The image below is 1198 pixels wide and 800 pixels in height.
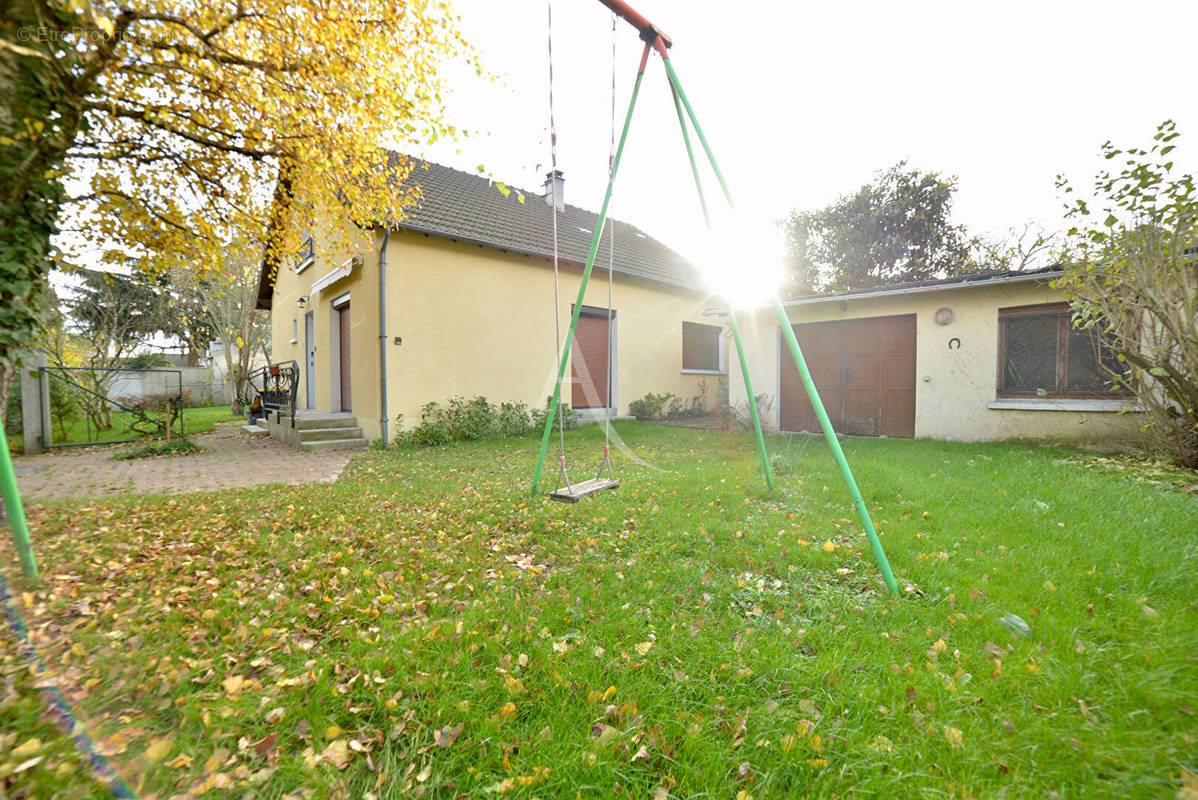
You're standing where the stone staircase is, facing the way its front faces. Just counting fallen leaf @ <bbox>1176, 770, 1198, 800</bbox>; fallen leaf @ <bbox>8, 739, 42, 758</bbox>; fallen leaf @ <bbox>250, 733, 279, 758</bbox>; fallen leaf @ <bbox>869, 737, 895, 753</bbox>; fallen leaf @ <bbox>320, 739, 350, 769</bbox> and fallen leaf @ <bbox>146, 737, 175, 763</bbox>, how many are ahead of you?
6

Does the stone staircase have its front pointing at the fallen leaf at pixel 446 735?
yes

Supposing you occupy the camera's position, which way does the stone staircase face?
facing the viewer

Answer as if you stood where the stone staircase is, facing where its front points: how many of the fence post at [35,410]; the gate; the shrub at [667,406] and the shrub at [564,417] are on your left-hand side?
2

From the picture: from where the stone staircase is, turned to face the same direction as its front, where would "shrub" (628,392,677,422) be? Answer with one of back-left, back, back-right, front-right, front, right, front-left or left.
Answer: left

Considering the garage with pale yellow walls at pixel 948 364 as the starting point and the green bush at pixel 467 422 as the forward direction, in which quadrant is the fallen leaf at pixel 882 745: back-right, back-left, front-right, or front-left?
front-left

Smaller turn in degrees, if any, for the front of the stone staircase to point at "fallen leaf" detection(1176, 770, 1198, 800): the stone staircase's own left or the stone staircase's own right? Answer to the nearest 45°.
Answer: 0° — it already faces it

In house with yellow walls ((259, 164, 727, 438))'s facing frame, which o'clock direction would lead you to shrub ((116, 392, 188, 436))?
The shrub is roughly at 2 o'clock from the house with yellow walls.

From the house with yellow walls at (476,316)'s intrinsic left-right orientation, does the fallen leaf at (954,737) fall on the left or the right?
on its left

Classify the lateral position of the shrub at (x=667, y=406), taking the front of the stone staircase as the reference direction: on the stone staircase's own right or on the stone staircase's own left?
on the stone staircase's own left

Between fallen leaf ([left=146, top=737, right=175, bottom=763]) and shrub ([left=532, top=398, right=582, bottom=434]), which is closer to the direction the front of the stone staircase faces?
the fallen leaf

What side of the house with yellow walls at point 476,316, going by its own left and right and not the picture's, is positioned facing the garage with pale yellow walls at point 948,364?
left

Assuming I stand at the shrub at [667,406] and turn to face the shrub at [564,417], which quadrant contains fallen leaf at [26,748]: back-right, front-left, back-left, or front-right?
front-left

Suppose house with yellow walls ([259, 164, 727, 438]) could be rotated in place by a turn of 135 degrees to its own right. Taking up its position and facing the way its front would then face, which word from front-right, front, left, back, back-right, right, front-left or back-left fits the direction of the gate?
left
